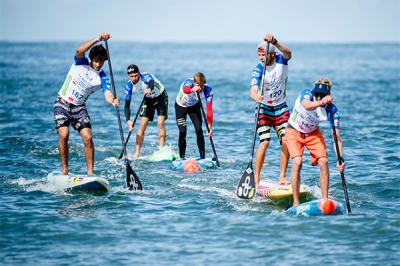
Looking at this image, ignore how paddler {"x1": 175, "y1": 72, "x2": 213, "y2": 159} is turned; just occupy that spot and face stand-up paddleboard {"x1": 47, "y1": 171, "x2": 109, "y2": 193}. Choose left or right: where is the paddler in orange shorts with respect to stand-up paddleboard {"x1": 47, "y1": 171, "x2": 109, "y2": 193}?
left

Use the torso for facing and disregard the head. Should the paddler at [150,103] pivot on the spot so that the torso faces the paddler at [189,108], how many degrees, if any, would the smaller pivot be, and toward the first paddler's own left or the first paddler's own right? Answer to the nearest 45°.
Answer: approximately 90° to the first paddler's own left

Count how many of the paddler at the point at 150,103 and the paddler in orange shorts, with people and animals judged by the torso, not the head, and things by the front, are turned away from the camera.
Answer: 0

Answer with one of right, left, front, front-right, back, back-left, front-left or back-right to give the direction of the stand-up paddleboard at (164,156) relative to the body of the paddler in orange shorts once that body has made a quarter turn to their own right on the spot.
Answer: right

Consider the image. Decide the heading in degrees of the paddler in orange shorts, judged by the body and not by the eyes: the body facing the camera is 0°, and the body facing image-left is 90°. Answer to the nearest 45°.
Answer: approximately 315°

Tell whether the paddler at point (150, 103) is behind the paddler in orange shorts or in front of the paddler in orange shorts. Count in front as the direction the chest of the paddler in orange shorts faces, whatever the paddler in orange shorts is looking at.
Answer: behind

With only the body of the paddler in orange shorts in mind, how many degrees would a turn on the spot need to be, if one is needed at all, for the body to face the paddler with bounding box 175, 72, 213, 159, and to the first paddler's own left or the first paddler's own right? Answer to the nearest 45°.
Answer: approximately 180°
